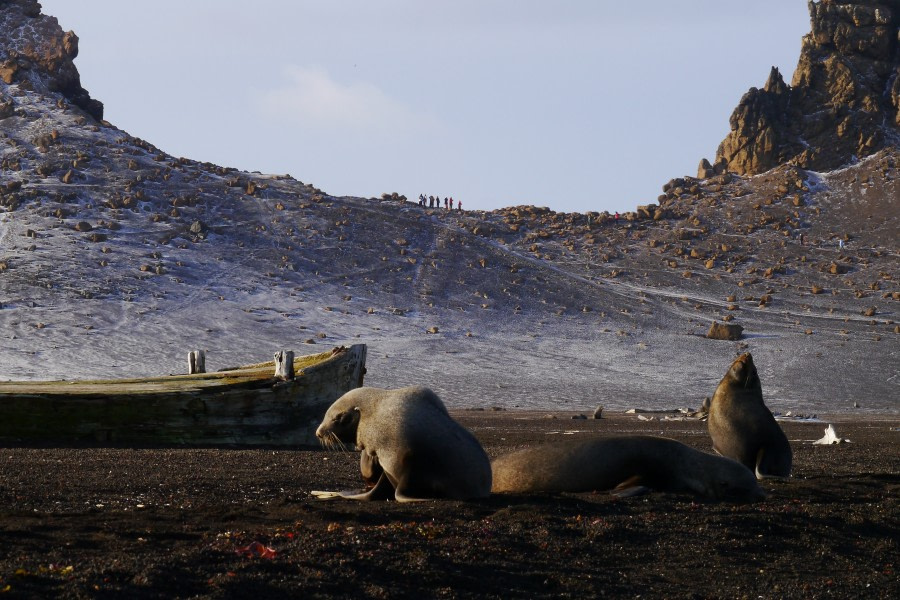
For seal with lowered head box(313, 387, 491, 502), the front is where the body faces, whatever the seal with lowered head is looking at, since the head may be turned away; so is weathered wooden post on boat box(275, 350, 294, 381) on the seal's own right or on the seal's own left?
on the seal's own right

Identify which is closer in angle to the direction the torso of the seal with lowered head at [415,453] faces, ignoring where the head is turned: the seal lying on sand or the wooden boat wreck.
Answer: the wooden boat wreck

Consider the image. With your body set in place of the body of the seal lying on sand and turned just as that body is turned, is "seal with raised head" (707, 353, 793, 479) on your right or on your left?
on your left

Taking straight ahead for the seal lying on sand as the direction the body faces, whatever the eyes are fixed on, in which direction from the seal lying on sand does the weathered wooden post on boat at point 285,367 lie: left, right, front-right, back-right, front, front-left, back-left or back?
back-left

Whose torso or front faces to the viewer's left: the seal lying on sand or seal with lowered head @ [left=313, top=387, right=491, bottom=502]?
the seal with lowered head

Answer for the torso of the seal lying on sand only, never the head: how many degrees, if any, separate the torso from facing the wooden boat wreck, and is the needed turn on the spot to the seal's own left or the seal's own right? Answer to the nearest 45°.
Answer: approximately 135° to the seal's own left

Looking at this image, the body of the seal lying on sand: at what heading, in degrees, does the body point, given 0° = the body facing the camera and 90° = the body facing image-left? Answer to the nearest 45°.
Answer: approximately 270°

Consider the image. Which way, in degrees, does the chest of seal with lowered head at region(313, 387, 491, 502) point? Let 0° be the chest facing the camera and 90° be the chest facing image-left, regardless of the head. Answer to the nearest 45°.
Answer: approximately 90°
